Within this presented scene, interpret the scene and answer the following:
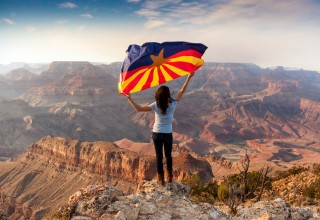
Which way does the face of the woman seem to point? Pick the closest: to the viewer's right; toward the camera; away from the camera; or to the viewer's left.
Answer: away from the camera

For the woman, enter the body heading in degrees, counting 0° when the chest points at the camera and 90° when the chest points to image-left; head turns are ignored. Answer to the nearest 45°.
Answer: approximately 180°

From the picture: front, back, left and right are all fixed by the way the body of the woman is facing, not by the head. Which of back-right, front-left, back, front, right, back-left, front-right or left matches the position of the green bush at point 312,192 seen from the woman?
front-right
